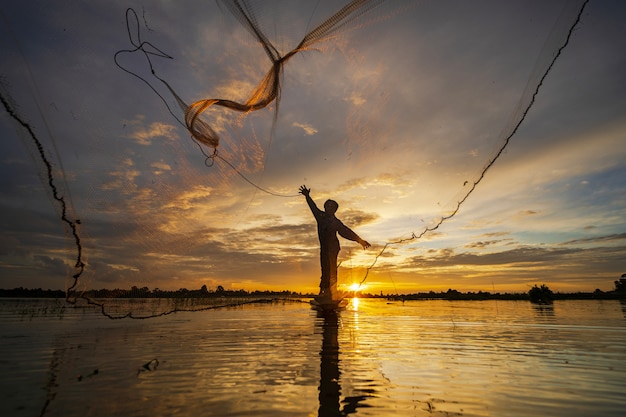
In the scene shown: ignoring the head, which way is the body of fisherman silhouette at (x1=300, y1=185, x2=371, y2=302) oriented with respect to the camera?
toward the camera
